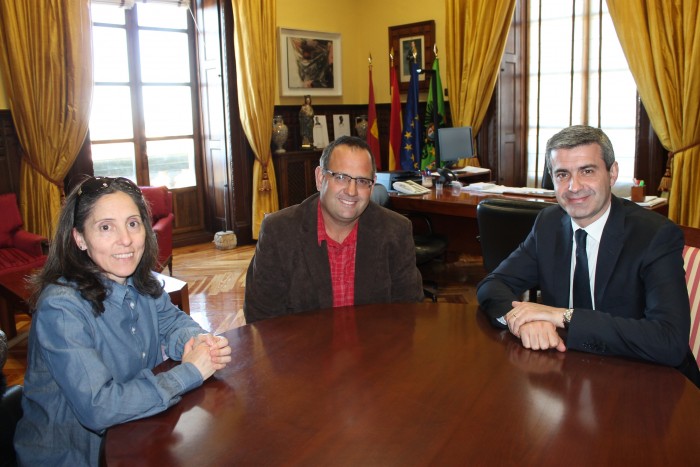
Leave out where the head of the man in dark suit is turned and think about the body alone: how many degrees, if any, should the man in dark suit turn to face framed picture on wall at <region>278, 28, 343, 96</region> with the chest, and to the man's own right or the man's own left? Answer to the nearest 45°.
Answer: approximately 90° to the man's own right

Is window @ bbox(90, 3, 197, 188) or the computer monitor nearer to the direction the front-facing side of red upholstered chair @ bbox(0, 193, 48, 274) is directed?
the computer monitor

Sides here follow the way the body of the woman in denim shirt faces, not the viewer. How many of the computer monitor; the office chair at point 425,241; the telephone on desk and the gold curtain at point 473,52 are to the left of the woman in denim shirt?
4

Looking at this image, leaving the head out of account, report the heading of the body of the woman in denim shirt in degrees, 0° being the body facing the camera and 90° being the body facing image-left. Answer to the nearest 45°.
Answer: approximately 315°

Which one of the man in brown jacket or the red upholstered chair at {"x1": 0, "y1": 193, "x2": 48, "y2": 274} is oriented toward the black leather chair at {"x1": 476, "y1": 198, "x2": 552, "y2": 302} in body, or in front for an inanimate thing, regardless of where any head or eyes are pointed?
the red upholstered chair

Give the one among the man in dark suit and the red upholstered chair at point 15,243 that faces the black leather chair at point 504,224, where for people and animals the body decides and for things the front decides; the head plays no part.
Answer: the red upholstered chair

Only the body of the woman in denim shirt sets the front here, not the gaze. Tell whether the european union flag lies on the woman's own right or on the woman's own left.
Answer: on the woman's own left

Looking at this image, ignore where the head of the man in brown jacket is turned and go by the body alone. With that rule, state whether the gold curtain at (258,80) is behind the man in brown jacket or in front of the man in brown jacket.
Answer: behind

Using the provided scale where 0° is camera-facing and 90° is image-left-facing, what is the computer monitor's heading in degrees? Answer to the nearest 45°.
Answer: approximately 315°

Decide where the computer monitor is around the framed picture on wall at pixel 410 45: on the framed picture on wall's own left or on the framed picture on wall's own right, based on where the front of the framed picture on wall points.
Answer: on the framed picture on wall's own left
